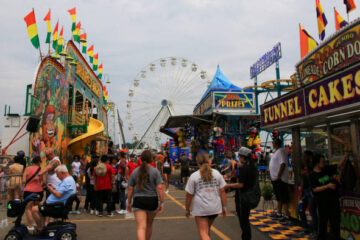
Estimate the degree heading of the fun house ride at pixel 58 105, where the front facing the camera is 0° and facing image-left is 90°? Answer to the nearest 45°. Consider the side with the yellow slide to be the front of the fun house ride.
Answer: approximately 315°

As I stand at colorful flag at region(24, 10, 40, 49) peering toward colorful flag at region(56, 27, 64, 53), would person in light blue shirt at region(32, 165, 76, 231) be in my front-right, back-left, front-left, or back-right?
back-right

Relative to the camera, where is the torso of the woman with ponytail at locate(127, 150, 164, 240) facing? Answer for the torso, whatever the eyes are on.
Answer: away from the camera

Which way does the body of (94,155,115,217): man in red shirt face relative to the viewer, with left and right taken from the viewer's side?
facing away from the viewer

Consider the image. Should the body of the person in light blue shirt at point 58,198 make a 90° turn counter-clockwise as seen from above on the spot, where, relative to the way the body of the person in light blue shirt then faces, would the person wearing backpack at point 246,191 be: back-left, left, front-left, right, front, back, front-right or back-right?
front-left

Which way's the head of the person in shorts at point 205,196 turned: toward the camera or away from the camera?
away from the camera
